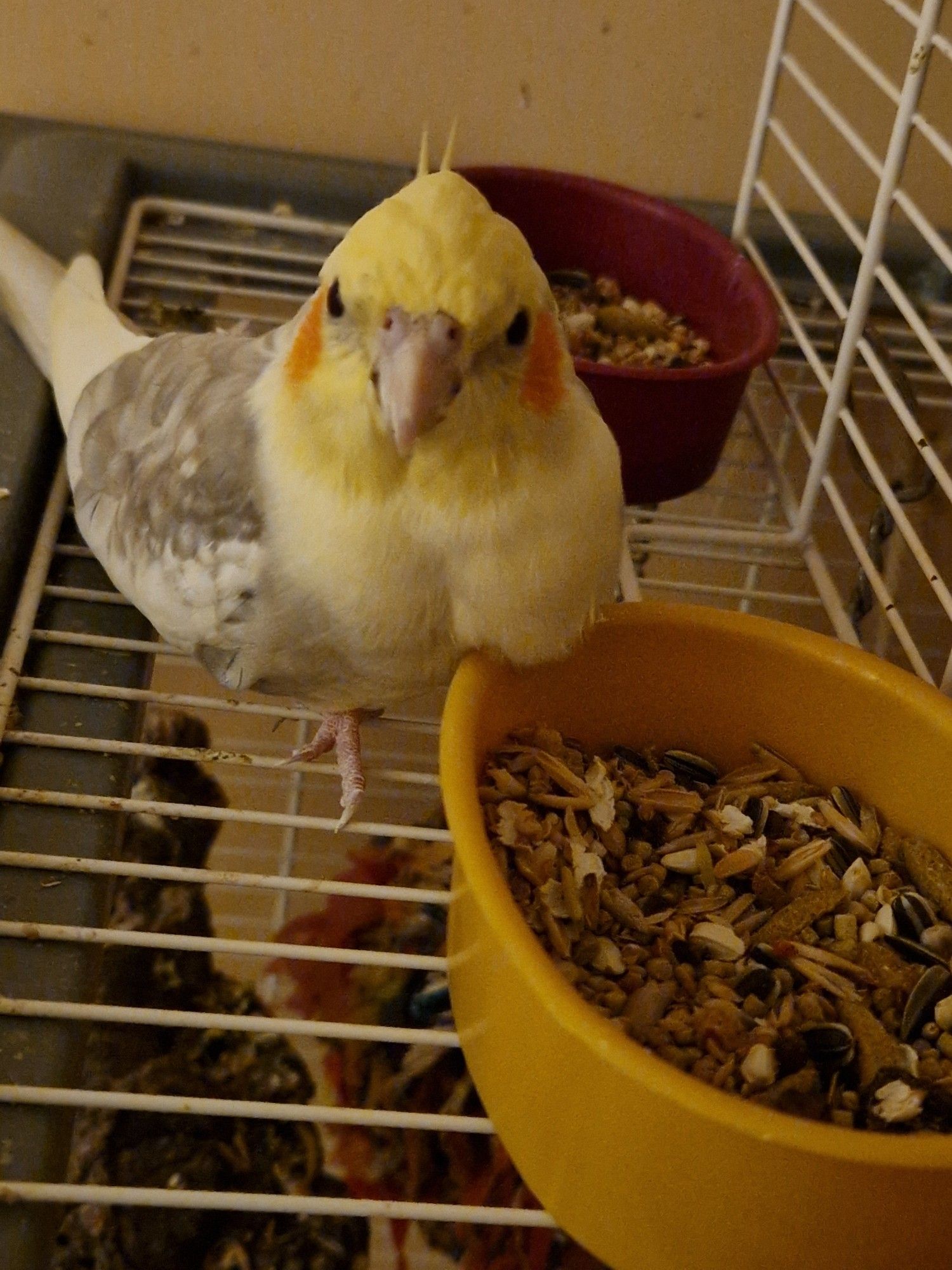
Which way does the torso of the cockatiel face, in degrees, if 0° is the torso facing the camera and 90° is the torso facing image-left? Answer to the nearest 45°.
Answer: approximately 315°
